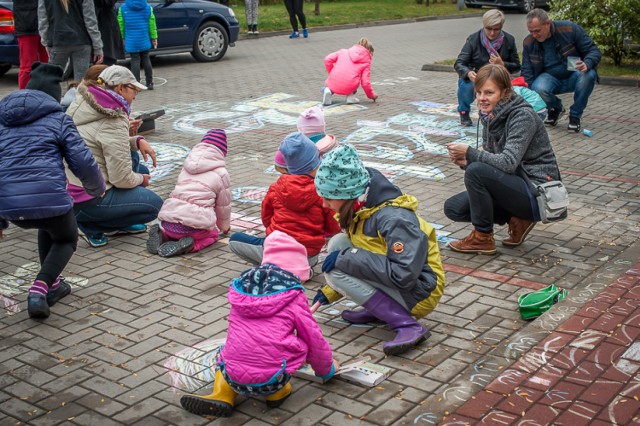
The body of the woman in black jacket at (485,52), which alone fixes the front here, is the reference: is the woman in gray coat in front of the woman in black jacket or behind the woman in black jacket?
in front

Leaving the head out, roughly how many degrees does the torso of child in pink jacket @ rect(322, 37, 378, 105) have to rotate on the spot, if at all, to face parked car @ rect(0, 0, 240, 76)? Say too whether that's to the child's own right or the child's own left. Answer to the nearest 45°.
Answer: approximately 90° to the child's own left

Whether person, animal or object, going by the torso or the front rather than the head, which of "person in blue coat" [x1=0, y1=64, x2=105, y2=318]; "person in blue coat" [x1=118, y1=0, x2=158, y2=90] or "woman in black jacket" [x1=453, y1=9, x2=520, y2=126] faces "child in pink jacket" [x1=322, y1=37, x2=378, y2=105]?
"person in blue coat" [x1=0, y1=64, x2=105, y2=318]

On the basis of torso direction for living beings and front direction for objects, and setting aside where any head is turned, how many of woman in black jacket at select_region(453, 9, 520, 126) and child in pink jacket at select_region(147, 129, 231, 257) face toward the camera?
1

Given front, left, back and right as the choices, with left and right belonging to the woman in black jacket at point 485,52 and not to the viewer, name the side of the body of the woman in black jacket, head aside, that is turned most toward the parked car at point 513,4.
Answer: back

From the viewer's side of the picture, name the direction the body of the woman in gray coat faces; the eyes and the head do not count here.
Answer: to the viewer's left

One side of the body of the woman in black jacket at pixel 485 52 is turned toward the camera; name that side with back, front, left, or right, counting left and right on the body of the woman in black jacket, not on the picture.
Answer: front

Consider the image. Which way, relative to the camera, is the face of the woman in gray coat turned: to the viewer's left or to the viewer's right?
to the viewer's left

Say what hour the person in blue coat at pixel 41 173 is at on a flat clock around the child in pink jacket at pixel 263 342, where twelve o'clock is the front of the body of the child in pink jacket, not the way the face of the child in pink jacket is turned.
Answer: The person in blue coat is roughly at 9 o'clock from the child in pink jacket.

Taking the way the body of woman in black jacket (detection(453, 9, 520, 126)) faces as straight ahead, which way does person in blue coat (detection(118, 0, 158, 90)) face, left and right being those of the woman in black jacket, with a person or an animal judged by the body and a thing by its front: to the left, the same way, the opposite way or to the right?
the opposite way

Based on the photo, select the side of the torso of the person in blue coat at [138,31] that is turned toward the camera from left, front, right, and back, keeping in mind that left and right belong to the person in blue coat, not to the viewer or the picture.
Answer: back

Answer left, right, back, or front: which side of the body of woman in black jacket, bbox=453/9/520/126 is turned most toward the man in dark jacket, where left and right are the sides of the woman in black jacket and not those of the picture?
left

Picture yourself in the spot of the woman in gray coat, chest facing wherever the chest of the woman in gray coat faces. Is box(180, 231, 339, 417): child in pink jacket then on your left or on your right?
on your left

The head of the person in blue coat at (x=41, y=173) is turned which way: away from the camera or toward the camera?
away from the camera

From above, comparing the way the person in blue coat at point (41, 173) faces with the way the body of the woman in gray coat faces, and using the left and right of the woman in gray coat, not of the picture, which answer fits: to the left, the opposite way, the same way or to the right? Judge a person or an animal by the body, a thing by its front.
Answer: to the right
